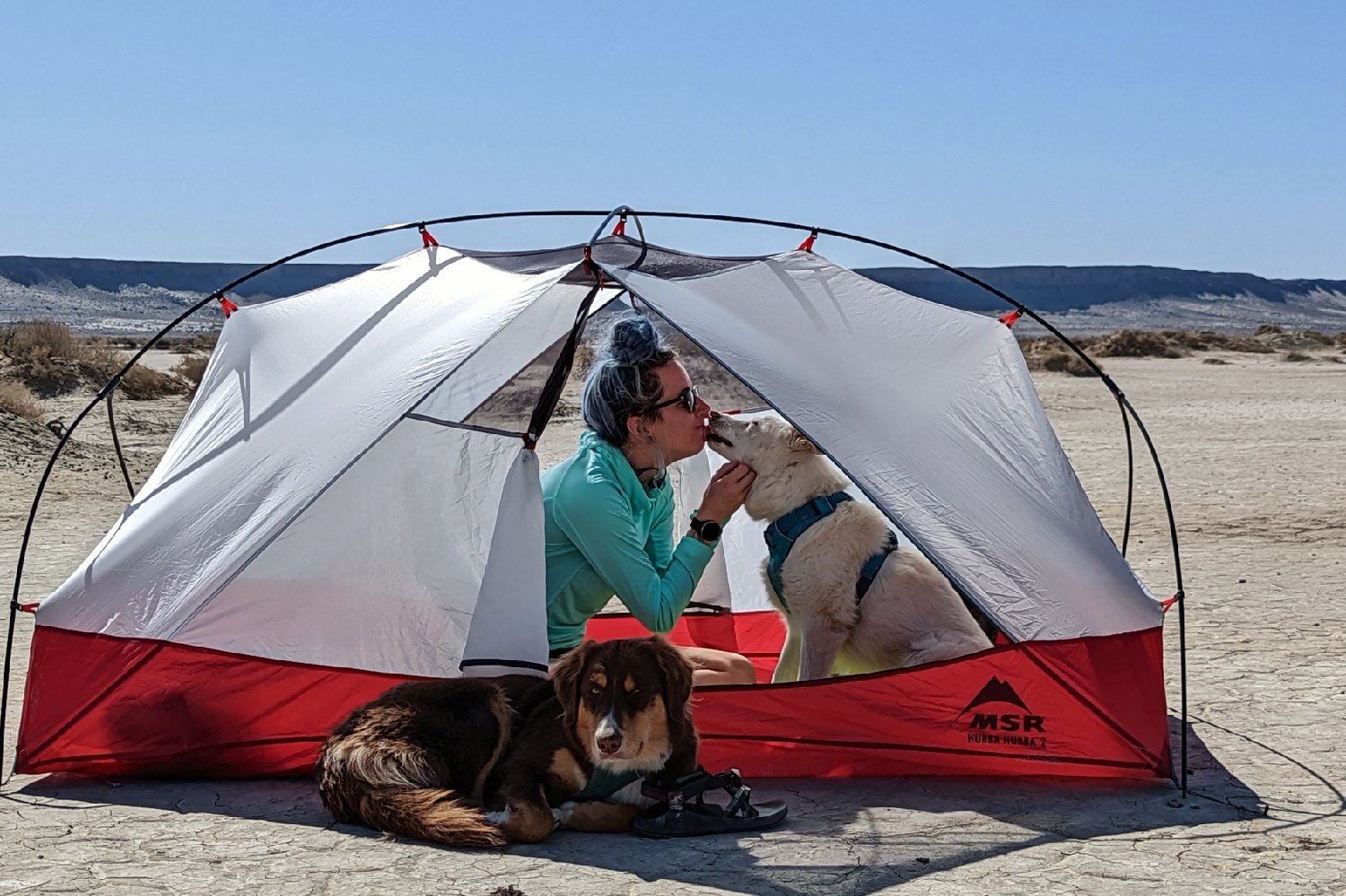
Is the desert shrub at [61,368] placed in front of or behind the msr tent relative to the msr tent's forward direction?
behind

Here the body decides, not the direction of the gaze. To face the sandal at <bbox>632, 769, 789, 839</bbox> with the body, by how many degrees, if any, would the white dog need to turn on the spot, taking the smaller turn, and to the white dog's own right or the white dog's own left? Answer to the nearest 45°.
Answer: approximately 90° to the white dog's own left

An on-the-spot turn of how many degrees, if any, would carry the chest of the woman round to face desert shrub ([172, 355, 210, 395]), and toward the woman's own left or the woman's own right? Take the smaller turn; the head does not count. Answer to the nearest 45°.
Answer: approximately 90° to the woman's own left

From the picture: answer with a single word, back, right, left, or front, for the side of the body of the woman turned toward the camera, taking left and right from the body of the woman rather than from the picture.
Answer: right

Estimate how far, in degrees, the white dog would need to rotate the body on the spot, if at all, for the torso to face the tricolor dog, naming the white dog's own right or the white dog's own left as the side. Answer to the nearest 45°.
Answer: approximately 45° to the white dog's own left

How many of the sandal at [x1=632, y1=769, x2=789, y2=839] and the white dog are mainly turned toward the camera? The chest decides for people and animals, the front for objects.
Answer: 0

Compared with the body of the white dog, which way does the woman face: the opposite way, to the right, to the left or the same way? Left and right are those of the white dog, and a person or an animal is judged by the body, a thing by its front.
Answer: the opposite way

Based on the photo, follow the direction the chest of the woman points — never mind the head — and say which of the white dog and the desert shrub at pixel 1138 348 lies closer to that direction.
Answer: the white dog

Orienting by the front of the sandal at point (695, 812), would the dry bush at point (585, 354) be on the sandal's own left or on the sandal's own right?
on the sandal's own left

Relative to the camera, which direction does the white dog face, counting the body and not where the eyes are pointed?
to the viewer's left

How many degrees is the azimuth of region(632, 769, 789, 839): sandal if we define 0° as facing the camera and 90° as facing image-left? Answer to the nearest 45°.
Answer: approximately 270°

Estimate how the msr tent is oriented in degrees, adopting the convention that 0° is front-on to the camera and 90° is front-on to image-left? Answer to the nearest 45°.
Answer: approximately 0°

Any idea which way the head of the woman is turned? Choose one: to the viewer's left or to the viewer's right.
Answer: to the viewer's right
